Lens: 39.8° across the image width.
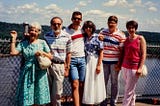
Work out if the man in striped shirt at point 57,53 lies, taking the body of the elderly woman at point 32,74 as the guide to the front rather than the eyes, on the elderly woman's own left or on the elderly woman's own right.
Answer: on the elderly woman's own left

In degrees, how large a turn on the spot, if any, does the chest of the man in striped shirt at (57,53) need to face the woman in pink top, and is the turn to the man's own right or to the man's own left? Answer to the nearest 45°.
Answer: approximately 90° to the man's own left

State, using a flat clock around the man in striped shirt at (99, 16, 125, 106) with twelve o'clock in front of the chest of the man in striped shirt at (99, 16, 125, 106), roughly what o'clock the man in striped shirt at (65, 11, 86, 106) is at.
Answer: the man in striped shirt at (65, 11, 86, 106) is roughly at 2 o'clock from the man in striped shirt at (99, 16, 125, 106).

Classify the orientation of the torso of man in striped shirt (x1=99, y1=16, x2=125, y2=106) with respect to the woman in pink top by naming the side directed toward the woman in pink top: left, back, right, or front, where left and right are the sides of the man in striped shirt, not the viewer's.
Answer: left
